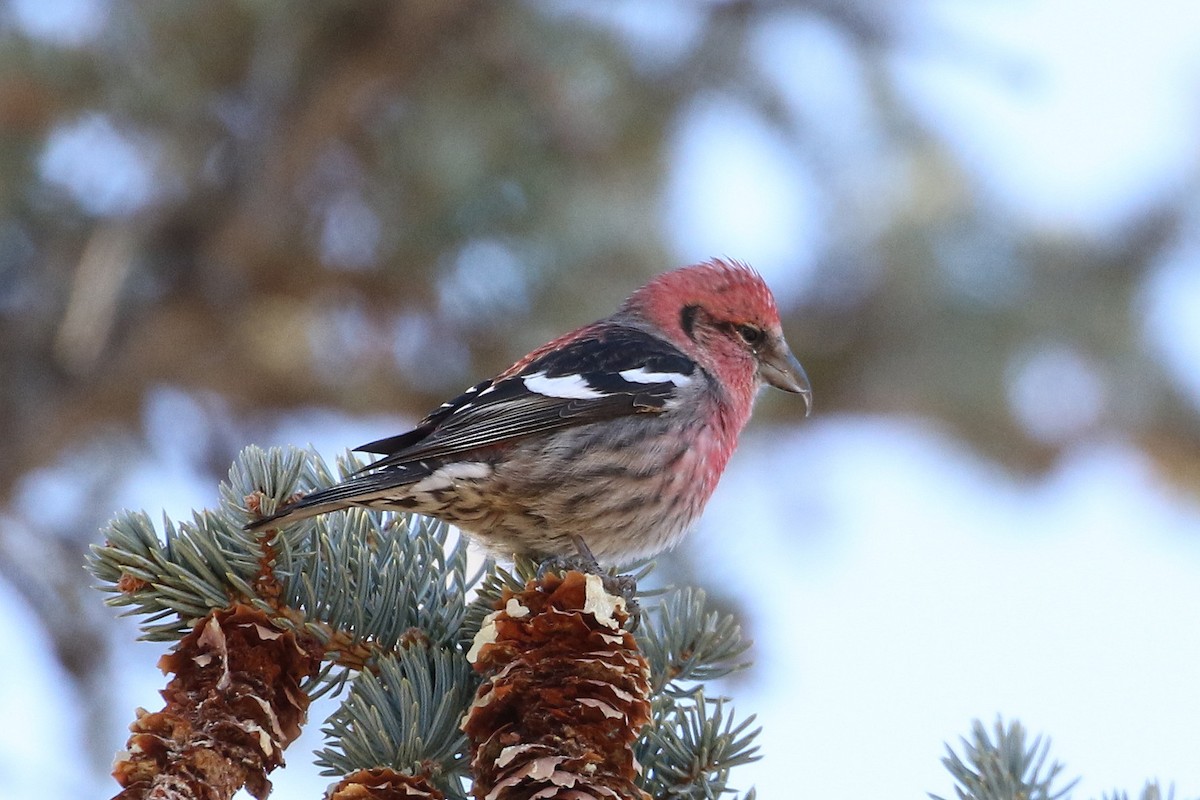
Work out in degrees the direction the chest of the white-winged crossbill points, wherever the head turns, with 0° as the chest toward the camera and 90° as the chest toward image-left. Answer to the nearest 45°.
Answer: approximately 270°
